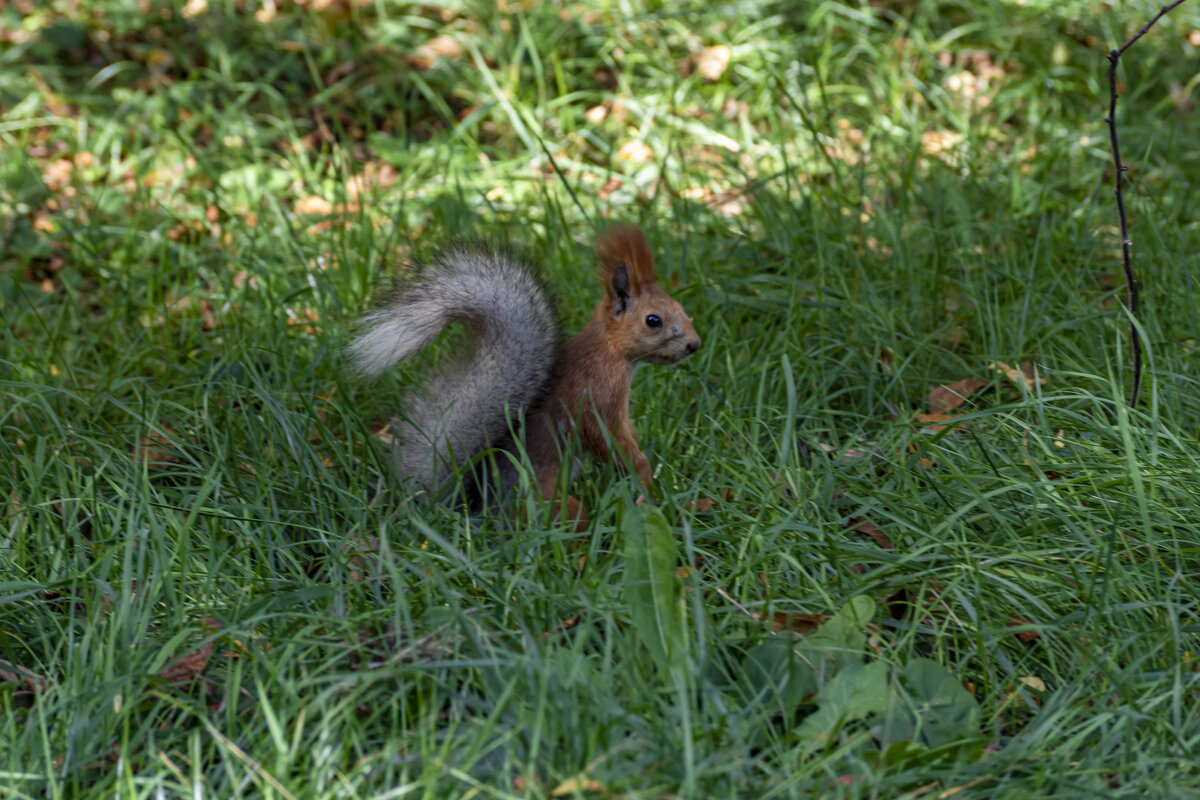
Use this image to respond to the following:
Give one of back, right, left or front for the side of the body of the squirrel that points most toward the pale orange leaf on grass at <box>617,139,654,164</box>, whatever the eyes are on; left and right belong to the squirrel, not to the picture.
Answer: left

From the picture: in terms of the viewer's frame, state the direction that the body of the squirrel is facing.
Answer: to the viewer's right

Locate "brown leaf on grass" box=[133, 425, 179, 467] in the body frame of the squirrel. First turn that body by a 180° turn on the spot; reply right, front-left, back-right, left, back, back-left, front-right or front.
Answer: front

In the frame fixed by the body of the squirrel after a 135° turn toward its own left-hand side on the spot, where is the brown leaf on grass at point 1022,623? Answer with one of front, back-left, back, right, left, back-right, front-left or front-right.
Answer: back

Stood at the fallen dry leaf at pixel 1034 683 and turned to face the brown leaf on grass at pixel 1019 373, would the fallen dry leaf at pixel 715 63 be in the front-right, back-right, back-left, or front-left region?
front-left

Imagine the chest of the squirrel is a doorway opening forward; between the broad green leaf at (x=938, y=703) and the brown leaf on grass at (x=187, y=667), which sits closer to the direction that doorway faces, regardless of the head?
the broad green leaf

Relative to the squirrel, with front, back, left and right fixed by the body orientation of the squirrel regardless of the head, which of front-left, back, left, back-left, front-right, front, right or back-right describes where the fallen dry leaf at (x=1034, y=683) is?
front-right

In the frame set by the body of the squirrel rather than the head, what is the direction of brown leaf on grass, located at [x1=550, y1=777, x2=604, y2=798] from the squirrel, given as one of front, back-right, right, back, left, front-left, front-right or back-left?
right

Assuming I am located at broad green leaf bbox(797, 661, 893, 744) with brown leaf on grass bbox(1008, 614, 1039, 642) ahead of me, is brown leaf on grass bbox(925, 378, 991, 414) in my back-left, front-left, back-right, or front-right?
front-left

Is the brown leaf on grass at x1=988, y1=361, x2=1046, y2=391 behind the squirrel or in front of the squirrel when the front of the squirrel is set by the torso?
in front

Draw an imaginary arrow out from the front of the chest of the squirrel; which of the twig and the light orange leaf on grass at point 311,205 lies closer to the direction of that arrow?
the twig

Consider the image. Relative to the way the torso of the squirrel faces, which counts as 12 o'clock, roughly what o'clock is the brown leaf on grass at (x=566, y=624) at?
The brown leaf on grass is roughly at 3 o'clock from the squirrel.

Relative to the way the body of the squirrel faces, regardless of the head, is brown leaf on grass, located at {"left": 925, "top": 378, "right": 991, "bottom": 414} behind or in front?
in front

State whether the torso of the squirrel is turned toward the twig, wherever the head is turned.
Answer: yes

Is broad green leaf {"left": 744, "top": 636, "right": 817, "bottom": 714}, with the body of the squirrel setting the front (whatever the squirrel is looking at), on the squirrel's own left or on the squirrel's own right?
on the squirrel's own right

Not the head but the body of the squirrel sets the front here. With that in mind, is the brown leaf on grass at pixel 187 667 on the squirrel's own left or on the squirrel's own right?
on the squirrel's own right
